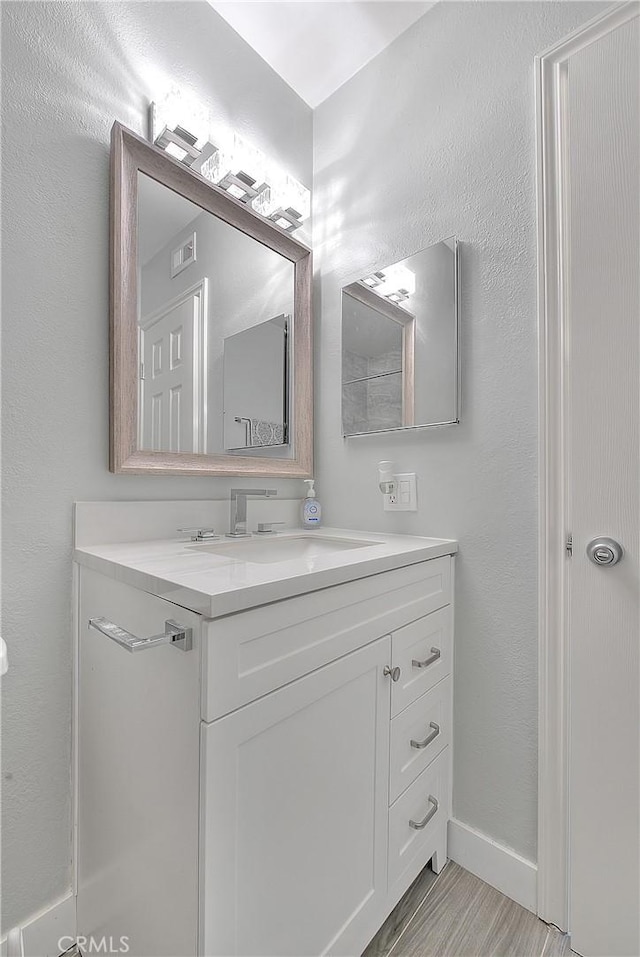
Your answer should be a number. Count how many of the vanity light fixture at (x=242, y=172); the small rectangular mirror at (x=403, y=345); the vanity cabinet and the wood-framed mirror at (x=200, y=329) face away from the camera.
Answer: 0

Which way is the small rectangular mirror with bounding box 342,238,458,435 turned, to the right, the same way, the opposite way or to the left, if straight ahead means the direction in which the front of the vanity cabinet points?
to the right

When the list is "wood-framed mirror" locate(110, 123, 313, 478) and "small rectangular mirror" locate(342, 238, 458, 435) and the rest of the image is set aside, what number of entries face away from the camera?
0

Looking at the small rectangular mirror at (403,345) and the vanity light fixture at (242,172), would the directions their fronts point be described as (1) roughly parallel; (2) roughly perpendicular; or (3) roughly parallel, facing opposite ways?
roughly perpendicular

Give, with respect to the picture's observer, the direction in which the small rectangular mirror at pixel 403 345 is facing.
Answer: facing the viewer and to the left of the viewer

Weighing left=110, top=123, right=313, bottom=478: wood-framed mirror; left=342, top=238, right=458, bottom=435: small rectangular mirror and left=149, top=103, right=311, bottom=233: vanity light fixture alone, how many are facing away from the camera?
0

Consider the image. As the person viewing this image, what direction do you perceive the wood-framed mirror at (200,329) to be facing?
facing the viewer and to the right of the viewer

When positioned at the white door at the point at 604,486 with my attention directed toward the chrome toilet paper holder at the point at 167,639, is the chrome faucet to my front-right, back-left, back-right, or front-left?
front-right
